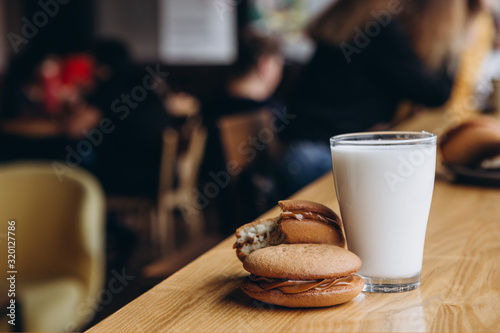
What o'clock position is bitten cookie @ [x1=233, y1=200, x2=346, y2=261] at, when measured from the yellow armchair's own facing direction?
The bitten cookie is roughly at 10 o'clock from the yellow armchair.

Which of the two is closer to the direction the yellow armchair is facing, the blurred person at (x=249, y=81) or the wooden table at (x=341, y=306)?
the wooden table
